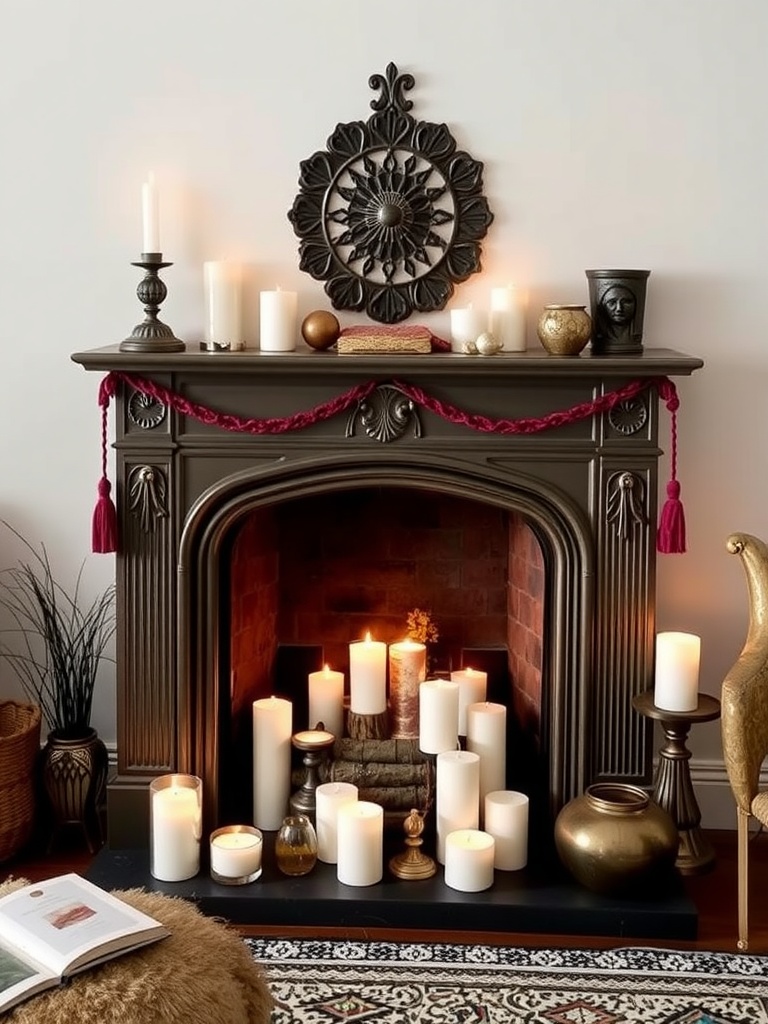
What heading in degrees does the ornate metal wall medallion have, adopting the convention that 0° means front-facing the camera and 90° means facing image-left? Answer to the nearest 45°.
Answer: approximately 0°

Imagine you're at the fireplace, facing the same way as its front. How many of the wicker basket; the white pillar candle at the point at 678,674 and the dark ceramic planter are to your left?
1

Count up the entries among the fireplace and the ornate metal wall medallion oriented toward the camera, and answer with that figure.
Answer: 2

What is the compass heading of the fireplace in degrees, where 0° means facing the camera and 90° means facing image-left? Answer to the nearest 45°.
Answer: approximately 0°
